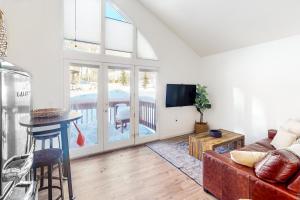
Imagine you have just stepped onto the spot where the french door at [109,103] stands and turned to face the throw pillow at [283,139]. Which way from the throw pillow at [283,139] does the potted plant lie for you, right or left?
left

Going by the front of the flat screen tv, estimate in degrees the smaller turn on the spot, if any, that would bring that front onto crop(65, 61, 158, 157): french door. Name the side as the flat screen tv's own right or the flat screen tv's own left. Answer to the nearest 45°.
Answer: approximately 90° to the flat screen tv's own right

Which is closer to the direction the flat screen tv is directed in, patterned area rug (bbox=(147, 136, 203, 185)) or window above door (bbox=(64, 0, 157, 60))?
the patterned area rug

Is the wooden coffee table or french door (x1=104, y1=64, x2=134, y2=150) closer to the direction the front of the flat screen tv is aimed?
the wooden coffee table

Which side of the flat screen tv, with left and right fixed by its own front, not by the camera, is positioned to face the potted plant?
left

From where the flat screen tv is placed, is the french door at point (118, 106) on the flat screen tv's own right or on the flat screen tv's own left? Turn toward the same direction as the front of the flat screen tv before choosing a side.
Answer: on the flat screen tv's own right

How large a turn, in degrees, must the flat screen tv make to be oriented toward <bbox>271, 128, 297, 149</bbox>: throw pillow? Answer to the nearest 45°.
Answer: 0° — it already faces it

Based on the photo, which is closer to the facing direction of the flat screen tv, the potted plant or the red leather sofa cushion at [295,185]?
the red leather sofa cushion

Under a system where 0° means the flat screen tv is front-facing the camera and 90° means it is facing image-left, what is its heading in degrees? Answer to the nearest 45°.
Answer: approximately 315°

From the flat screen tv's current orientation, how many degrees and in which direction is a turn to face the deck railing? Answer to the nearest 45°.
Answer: approximately 90° to its right

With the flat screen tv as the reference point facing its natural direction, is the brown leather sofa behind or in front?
in front
